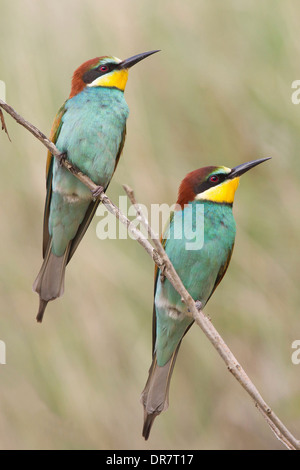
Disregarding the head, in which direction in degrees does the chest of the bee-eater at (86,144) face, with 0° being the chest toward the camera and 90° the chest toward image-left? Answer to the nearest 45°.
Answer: approximately 315°

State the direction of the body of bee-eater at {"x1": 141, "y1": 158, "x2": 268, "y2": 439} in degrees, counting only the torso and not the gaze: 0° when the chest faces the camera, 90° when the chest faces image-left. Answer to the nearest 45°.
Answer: approximately 315°
